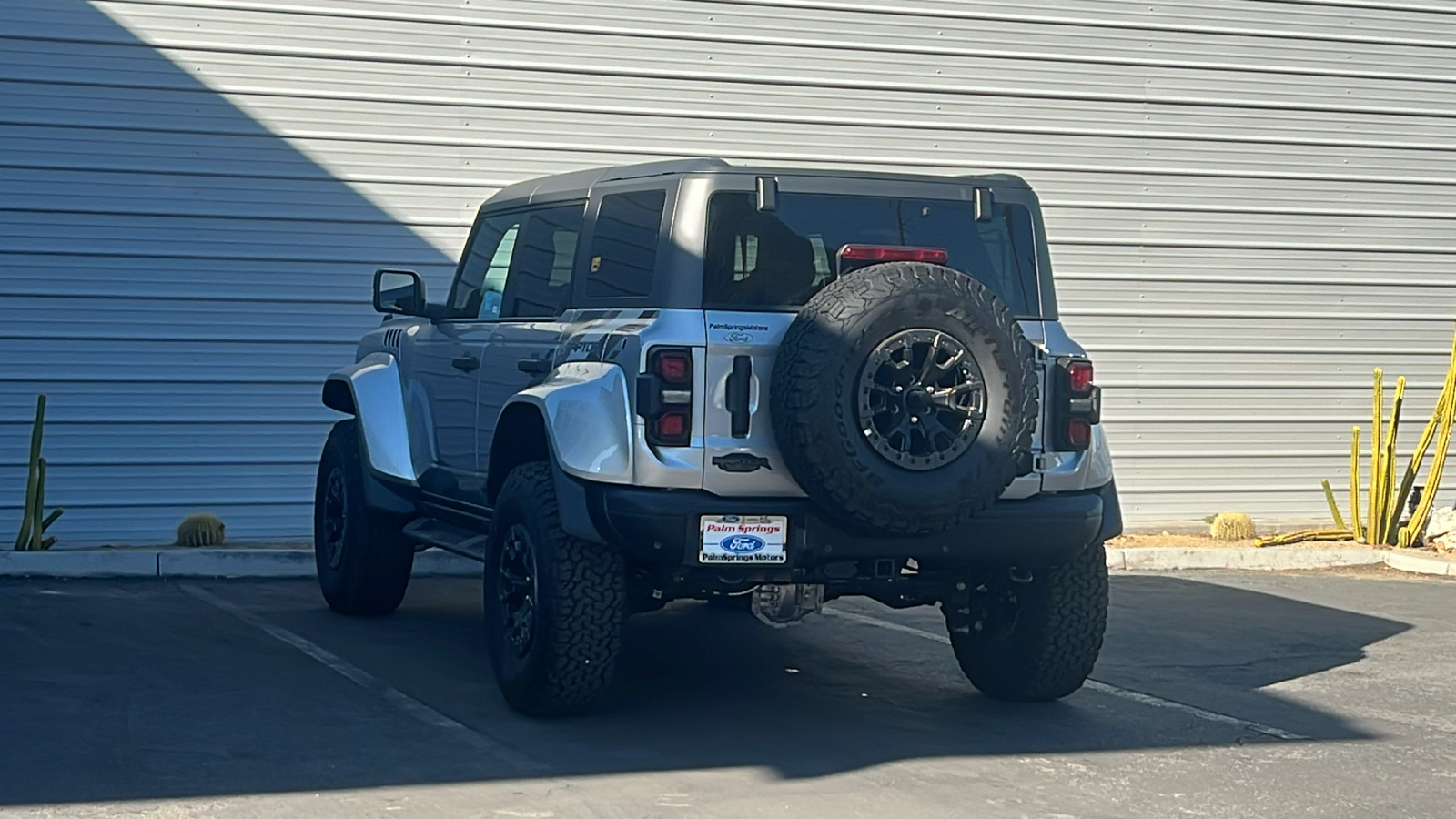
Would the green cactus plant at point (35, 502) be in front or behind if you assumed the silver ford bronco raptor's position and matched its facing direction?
in front

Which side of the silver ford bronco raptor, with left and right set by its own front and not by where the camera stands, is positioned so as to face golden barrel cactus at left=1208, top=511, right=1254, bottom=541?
right

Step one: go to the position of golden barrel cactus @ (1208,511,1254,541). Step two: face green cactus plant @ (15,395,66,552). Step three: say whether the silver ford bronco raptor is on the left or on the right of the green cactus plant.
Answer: left

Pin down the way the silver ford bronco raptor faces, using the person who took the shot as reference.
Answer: facing away from the viewer and to the left of the viewer
